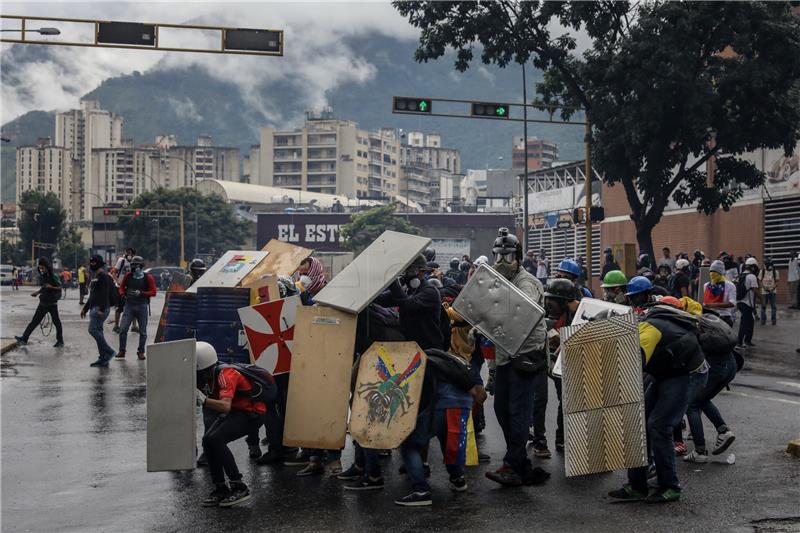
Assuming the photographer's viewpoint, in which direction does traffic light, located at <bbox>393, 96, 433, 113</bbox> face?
facing the viewer

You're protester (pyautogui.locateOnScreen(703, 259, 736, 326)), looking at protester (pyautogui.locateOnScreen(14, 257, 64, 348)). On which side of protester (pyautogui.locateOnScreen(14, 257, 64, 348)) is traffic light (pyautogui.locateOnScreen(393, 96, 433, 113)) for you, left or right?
right

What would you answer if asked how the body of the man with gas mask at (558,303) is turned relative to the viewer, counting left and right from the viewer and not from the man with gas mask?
facing the viewer and to the left of the viewer

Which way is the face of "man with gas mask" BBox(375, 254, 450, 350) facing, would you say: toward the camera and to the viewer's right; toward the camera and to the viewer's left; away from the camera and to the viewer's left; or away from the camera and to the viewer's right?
toward the camera and to the viewer's left

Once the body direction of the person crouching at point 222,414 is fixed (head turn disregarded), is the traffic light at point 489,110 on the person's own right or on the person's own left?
on the person's own right

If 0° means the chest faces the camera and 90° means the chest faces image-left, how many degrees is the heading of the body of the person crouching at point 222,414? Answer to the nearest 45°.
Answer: approximately 90°

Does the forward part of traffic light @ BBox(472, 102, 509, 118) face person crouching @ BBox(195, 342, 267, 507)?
yes

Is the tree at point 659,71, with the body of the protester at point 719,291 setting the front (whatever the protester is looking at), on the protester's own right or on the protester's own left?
on the protester's own right

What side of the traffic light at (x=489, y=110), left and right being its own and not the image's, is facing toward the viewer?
front

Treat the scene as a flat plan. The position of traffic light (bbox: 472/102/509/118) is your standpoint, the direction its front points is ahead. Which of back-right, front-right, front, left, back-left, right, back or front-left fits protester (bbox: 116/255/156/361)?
front-right

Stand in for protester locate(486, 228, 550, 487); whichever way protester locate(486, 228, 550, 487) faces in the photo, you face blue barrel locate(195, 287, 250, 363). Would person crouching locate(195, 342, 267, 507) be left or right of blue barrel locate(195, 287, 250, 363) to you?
left

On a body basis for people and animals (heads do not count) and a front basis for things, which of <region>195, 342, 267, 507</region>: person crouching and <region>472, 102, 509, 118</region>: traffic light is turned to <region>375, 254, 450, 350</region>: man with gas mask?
the traffic light
